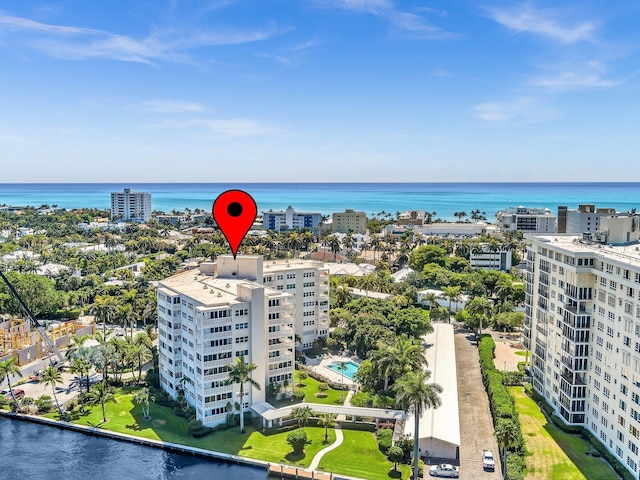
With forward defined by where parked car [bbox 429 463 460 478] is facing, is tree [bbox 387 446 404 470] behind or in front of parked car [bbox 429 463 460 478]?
in front

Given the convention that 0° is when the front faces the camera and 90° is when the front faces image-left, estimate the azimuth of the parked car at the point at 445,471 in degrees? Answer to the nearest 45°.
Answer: approximately 90°

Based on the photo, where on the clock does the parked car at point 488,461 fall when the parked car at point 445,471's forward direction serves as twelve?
the parked car at point 488,461 is roughly at 5 o'clock from the parked car at point 445,471.

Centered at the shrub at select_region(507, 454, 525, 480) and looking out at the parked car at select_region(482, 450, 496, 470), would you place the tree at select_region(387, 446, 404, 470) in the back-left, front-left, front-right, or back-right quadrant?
front-left

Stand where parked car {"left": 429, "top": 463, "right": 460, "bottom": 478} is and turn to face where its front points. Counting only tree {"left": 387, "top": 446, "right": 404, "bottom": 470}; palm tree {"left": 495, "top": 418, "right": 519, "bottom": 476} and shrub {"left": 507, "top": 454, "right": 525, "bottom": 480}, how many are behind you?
2

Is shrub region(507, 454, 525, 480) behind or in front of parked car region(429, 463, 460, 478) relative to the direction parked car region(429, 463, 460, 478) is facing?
behind
